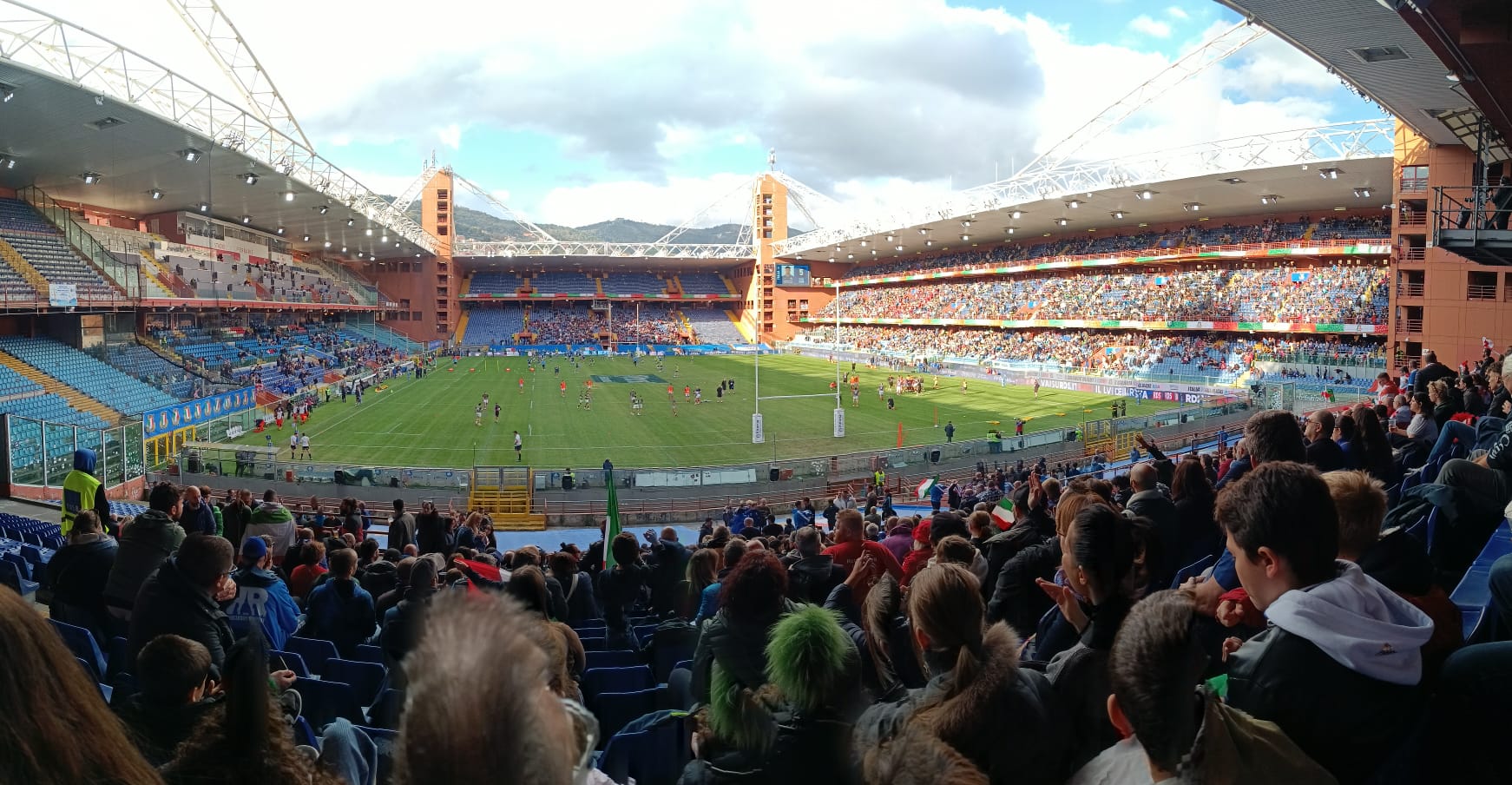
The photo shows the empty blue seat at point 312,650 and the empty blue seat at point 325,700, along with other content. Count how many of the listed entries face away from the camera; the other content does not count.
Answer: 2

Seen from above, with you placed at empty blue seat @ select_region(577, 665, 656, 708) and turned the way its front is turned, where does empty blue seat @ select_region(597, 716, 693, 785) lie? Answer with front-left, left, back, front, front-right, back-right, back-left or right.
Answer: back

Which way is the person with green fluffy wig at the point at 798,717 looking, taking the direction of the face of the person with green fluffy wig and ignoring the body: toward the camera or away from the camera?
away from the camera

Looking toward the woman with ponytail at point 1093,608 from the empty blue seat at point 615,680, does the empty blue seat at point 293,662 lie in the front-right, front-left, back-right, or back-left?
back-right

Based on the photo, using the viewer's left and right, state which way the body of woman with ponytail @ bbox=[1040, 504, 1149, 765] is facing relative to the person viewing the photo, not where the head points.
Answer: facing away from the viewer and to the left of the viewer

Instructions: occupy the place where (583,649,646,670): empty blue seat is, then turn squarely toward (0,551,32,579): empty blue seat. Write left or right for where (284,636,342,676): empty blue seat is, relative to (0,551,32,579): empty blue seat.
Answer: left

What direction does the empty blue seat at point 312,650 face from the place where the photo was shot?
facing away from the viewer

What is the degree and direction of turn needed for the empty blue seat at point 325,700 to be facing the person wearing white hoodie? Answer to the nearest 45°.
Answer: approximately 135° to its right

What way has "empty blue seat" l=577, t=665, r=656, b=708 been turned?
away from the camera

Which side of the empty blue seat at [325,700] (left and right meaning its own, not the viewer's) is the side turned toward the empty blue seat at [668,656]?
right

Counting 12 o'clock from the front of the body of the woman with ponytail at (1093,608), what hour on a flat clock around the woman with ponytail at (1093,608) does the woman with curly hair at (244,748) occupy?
the woman with curly hair at (244,748) is roughly at 9 o'clock from the woman with ponytail at (1093,608).

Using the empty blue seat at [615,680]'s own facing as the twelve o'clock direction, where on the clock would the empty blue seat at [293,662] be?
the empty blue seat at [293,662] is roughly at 9 o'clock from the empty blue seat at [615,680].

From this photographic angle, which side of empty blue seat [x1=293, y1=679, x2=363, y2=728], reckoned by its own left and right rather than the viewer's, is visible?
back
